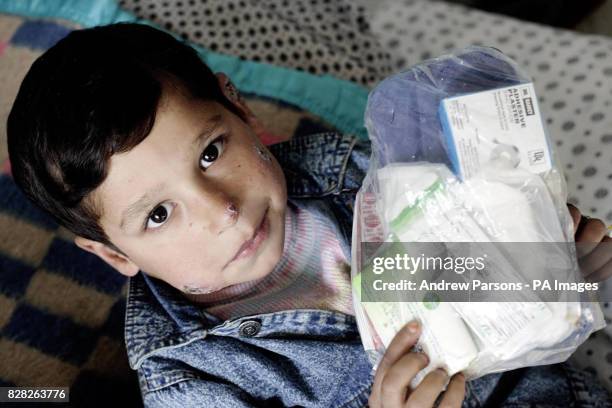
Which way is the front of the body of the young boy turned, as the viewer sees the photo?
toward the camera
